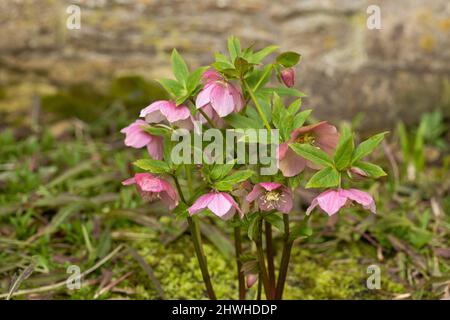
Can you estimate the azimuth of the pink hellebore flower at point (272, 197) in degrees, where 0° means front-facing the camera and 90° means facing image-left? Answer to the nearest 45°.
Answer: approximately 0°
